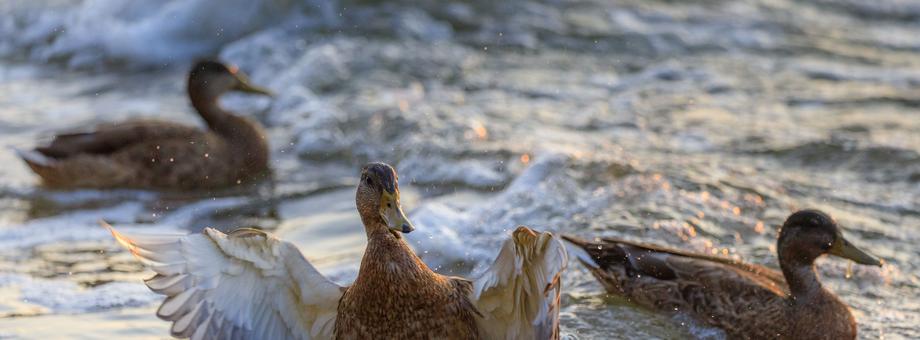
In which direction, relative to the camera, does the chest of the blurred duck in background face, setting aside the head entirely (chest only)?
to the viewer's right

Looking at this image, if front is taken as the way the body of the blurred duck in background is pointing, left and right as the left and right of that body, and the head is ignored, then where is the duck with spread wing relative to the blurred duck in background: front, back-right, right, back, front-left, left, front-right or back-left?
right

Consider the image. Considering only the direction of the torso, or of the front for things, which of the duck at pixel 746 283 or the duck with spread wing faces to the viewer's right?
the duck

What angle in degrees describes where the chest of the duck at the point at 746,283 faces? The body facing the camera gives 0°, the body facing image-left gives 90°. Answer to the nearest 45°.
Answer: approximately 270°

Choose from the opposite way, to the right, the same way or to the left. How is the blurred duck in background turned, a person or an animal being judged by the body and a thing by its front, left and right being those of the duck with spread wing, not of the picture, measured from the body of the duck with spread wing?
to the left

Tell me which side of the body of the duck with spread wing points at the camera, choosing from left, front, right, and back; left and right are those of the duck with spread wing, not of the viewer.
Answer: front
